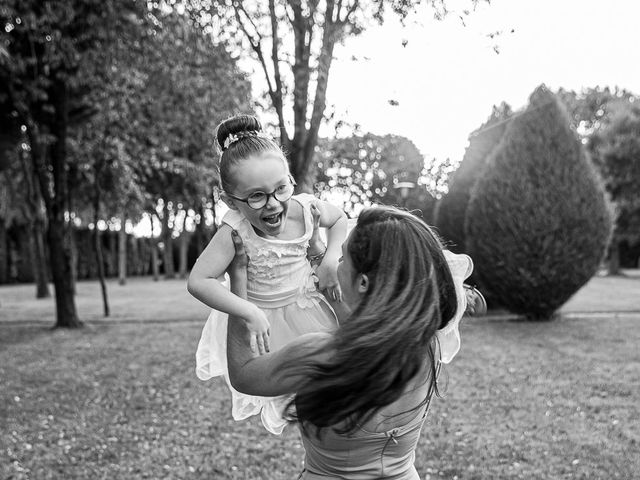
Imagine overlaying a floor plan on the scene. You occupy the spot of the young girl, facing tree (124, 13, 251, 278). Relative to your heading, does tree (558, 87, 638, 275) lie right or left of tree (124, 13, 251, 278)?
right

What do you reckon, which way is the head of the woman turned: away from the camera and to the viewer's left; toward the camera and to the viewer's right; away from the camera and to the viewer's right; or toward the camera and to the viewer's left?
away from the camera and to the viewer's left

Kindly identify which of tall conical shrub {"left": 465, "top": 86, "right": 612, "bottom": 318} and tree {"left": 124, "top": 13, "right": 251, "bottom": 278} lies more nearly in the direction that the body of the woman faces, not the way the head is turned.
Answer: the tree

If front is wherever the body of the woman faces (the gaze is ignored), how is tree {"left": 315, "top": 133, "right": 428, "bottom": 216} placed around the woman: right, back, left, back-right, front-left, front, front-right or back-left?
front-right

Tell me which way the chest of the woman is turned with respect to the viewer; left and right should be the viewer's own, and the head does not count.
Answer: facing away from the viewer and to the left of the viewer

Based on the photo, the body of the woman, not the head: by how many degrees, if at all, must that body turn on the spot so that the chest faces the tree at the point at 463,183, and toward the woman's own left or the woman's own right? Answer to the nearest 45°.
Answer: approximately 45° to the woman's own right

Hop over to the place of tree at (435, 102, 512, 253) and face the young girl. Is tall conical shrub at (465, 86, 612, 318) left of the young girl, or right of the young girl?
left

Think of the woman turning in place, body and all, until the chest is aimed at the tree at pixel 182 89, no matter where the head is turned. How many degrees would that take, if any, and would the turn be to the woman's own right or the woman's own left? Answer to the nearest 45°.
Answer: approximately 45° to the woman's own right
